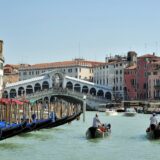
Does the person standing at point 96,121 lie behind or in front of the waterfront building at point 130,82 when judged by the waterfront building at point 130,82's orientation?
in front

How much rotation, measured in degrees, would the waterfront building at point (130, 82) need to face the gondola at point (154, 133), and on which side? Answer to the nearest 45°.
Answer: approximately 45° to its left

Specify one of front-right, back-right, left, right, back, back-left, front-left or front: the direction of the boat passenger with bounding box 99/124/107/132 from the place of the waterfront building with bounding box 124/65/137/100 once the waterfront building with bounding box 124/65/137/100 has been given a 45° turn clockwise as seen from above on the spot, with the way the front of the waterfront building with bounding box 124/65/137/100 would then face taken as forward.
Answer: left

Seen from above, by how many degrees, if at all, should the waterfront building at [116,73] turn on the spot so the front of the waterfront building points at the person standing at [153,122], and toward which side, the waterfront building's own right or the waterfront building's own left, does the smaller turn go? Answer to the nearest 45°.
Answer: approximately 45° to the waterfront building's own left

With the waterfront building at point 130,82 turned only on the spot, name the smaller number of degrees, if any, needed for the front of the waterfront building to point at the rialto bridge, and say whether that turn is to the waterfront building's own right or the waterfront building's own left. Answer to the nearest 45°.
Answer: approximately 45° to the waterfront building's own right

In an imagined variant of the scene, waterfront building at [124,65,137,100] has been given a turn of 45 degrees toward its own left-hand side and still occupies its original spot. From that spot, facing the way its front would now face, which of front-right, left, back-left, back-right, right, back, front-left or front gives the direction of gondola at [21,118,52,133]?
front

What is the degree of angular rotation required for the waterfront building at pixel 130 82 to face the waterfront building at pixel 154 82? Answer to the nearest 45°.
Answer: approximately 90° to its left

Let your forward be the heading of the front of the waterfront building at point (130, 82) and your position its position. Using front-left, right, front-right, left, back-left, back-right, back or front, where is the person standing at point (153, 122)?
front-left

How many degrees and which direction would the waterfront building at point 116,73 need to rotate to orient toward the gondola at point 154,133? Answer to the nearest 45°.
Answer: approximately 45° to its left

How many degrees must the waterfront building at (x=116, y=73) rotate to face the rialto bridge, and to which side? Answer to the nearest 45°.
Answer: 0° — it already faces it

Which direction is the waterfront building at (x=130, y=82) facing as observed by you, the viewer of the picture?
facing the viewer and to the left of the viewer

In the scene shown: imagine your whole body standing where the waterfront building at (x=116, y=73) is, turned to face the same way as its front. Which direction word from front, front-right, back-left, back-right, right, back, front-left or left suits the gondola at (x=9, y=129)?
front-left

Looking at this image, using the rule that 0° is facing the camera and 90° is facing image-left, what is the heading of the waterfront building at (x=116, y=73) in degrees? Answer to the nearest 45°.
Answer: approximately 45°
